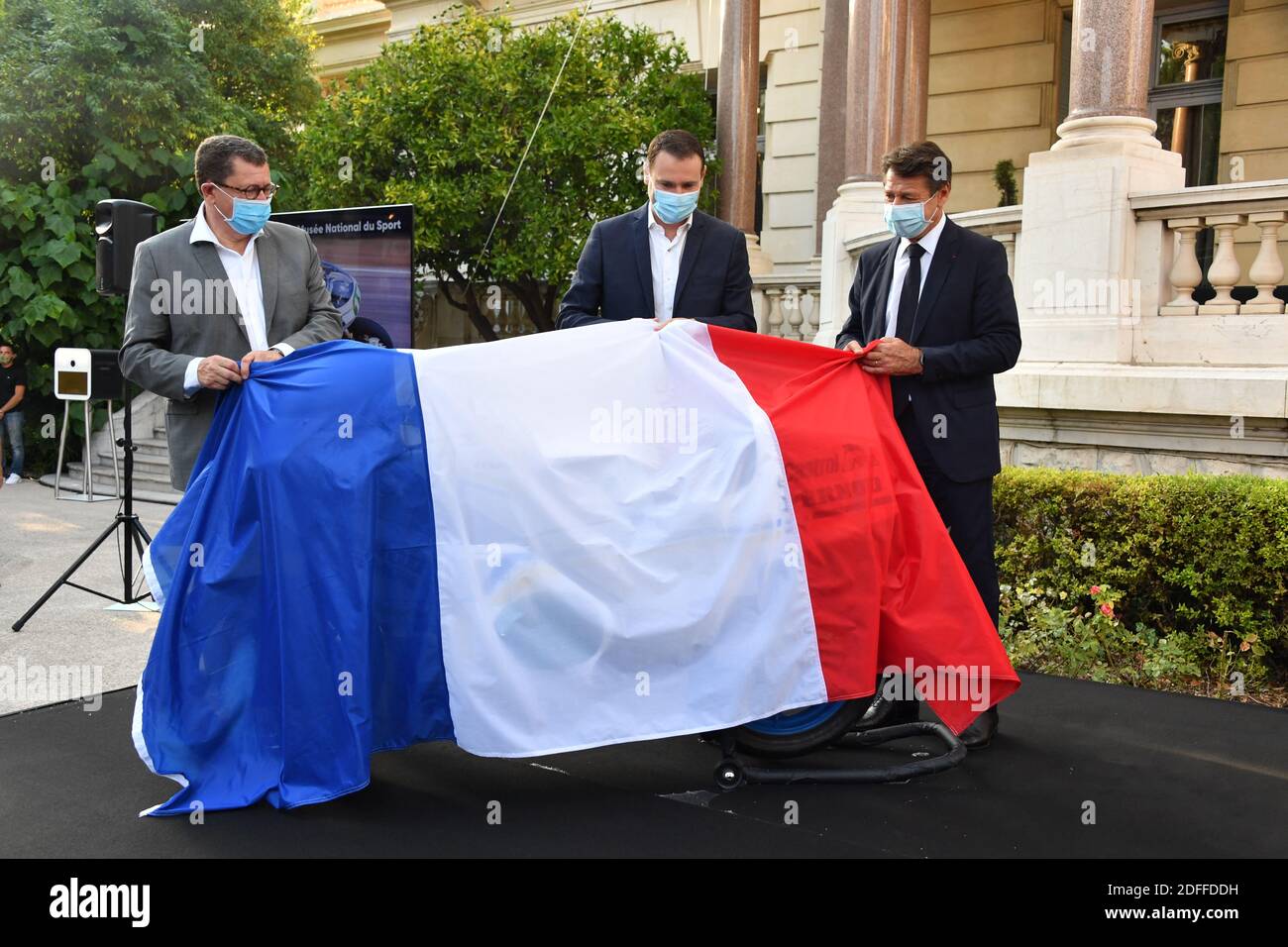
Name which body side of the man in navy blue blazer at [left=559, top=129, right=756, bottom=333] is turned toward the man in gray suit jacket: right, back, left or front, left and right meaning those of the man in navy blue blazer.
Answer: right

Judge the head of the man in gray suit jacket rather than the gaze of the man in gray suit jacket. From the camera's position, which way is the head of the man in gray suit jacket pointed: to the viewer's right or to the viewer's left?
to the viewer's right

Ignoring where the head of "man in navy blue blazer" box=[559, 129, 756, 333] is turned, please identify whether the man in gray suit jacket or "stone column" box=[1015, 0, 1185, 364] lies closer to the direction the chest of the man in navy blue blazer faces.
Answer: the man in gray suit jacket

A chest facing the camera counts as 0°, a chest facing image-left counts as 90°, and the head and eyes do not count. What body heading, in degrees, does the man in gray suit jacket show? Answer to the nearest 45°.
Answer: approximately 315°

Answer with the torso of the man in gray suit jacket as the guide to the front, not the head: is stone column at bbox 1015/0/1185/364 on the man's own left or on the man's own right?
on the man's own left

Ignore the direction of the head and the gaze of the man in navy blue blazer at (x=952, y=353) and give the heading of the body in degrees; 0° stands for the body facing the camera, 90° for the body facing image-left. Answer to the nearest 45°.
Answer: approximately 45°

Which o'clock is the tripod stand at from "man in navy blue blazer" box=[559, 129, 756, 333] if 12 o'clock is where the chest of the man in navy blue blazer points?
The tripod stand is roughly at 4 o'clock from the man in navy blue blazer.

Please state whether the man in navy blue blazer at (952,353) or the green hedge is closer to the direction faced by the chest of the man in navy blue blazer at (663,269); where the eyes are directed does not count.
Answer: the man in navy blue blazer

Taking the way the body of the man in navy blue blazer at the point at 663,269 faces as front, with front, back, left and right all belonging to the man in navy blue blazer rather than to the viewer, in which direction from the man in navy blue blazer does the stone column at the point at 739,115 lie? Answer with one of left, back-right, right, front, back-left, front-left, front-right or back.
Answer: back
